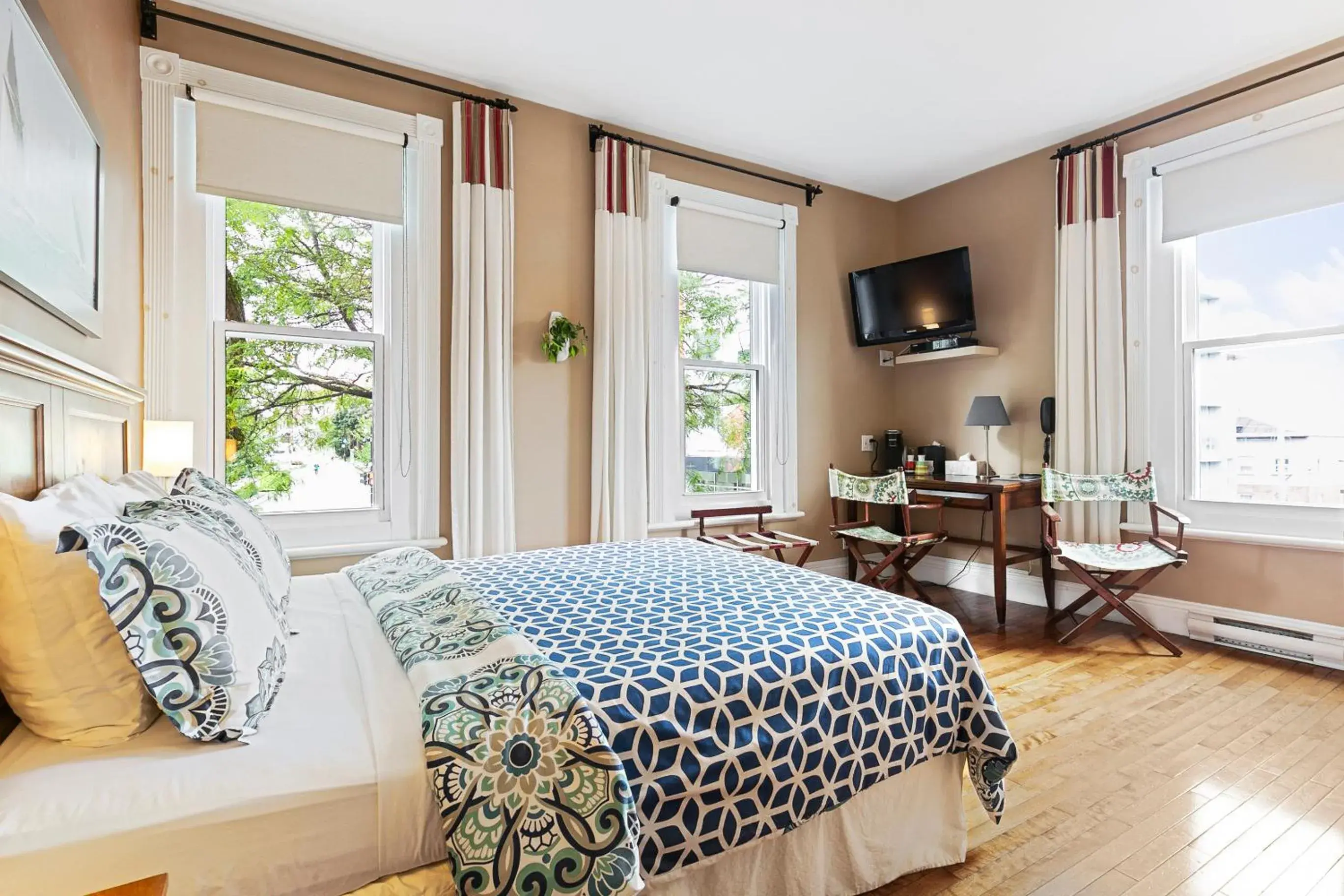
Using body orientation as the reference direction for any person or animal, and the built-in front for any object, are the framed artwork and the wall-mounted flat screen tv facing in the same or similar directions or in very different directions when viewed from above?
very different directions

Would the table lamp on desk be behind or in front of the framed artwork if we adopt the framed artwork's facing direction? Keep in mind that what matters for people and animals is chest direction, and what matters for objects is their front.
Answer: in front

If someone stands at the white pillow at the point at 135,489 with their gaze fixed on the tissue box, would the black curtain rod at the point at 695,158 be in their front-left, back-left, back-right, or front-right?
front-left

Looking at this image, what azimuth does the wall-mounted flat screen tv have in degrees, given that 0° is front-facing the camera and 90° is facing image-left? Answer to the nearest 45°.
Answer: approximately 45°

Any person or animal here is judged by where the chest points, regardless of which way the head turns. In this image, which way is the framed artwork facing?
to the viewer's right

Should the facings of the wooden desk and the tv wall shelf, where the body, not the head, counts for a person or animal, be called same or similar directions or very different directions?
same or similar directions

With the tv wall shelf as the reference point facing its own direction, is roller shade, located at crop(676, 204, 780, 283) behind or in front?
in front

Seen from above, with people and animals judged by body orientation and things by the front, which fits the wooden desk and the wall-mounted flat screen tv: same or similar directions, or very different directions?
same or similar directions

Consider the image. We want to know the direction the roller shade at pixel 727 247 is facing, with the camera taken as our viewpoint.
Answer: facing the viewer and to the right of the viewer

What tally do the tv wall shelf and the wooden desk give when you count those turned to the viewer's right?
0

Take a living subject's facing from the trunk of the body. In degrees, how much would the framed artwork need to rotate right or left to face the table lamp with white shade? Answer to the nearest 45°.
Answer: approximately 90° to its left

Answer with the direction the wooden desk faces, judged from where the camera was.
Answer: facing the viewer and to the left of the viewer
